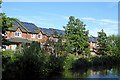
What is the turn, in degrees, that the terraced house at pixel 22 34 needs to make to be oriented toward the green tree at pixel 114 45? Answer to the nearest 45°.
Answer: approximately 45° to its left

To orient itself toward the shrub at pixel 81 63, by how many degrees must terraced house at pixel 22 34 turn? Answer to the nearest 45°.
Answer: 0° — it already faces it

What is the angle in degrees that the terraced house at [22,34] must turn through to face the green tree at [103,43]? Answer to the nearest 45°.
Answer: approximately 45° to its left

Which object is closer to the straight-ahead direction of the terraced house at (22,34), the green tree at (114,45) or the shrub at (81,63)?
the shrub
